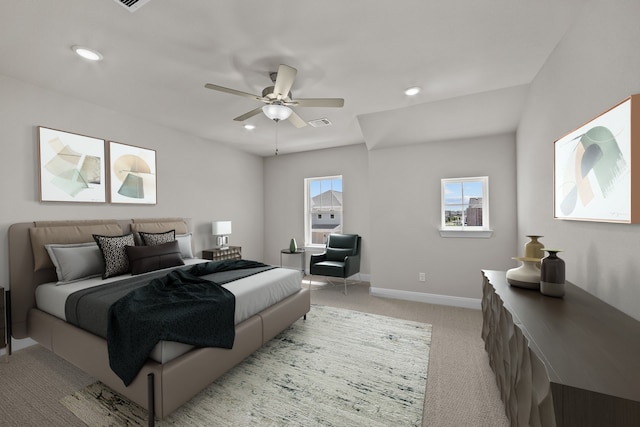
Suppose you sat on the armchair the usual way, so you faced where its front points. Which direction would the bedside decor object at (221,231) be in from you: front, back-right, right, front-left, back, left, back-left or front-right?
front-right

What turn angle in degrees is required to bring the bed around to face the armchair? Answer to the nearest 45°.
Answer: approximately 45° to its left

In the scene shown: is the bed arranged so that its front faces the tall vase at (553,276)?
yes

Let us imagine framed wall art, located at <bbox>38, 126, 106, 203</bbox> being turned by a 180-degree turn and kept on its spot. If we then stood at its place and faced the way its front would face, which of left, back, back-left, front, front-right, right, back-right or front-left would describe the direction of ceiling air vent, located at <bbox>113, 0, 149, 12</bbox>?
back-left

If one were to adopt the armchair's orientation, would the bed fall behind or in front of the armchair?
in front

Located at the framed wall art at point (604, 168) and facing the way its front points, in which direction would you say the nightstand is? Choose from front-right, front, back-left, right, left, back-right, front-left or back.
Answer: front

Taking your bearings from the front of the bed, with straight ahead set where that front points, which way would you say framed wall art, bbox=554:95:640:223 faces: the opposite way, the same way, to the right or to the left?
the opposite way

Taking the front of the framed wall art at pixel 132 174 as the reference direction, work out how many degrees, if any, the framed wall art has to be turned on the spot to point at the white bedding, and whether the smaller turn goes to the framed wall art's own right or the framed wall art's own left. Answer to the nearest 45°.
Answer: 0° — it already faces it

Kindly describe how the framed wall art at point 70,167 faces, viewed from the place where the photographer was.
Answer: facing the viewer and to the right of the viewer

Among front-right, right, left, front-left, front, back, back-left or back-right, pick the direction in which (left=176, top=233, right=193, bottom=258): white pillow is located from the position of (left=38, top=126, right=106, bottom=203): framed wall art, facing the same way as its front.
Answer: front-left

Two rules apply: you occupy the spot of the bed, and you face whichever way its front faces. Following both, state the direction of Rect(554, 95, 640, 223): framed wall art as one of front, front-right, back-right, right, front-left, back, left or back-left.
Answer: front

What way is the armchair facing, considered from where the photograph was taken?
facing the viewer and to the left of the viewer

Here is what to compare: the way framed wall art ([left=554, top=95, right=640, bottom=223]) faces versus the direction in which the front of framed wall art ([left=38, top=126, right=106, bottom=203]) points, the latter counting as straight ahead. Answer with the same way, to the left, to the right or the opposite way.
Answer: the opposite way

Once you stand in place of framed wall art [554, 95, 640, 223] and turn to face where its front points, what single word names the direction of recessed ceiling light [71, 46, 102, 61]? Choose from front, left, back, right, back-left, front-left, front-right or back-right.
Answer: front

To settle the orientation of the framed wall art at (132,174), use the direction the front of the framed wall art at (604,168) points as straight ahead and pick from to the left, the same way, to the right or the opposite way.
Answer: the opposite way

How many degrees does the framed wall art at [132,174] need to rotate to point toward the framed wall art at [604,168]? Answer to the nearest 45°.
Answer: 0° — it already faces it

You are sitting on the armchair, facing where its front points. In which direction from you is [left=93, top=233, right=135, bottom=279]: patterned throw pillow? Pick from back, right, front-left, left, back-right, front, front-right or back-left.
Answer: front
